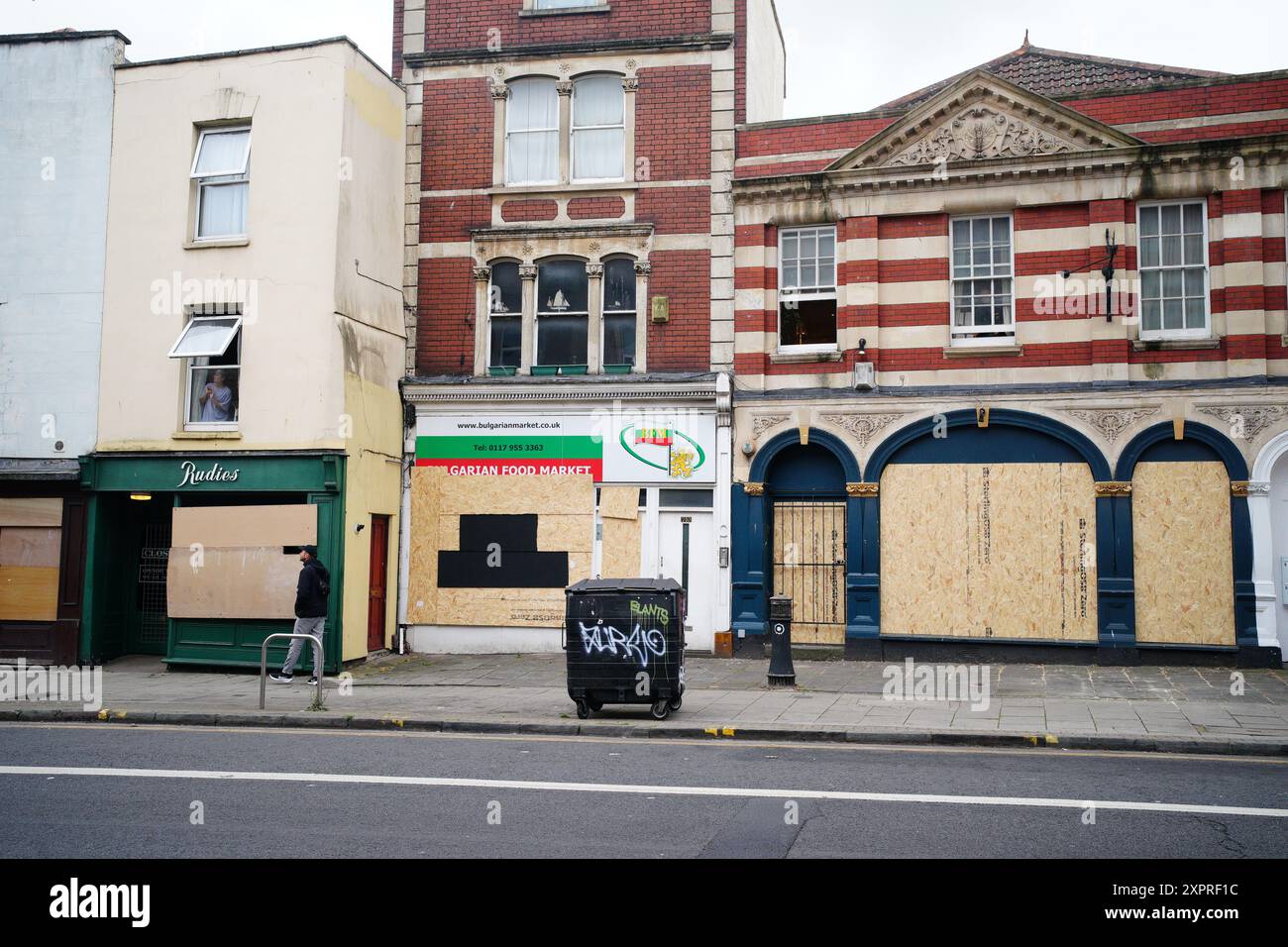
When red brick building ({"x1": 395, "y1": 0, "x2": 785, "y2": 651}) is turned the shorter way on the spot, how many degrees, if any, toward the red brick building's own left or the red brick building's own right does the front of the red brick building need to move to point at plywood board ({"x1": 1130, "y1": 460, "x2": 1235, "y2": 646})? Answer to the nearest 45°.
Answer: approximately 90° to the red brick building's own left

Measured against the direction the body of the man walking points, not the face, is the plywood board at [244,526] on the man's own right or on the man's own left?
on the man's own right

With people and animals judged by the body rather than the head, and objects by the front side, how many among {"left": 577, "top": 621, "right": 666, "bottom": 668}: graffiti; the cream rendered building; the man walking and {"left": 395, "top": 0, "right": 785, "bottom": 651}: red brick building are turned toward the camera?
3

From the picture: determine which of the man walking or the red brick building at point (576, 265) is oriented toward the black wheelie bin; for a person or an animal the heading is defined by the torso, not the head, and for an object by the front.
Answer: the red brick building

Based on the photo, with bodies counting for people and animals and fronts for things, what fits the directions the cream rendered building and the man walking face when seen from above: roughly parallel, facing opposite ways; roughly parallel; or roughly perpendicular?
roughly perpendicular

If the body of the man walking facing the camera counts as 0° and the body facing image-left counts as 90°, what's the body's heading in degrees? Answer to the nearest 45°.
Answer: approximately 90°

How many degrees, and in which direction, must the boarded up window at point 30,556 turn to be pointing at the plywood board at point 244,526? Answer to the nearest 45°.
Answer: approximately 45° to its left

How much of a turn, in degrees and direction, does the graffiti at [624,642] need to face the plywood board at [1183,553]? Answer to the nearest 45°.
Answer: approximately 135° to its left

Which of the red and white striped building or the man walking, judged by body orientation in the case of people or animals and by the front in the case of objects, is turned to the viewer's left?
the man walking

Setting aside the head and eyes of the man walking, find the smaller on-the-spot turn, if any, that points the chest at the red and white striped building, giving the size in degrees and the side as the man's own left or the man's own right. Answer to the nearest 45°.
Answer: approximately 180°

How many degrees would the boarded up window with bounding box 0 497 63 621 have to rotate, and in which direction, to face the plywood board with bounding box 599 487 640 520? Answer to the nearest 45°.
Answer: approximately 45° to its left

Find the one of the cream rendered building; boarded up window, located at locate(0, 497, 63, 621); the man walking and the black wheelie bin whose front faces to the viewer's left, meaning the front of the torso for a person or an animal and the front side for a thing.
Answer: the man walking

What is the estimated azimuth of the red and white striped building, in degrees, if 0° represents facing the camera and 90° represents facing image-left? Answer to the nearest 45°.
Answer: approximately 0°

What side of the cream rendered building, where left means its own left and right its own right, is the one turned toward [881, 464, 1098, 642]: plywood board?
left
